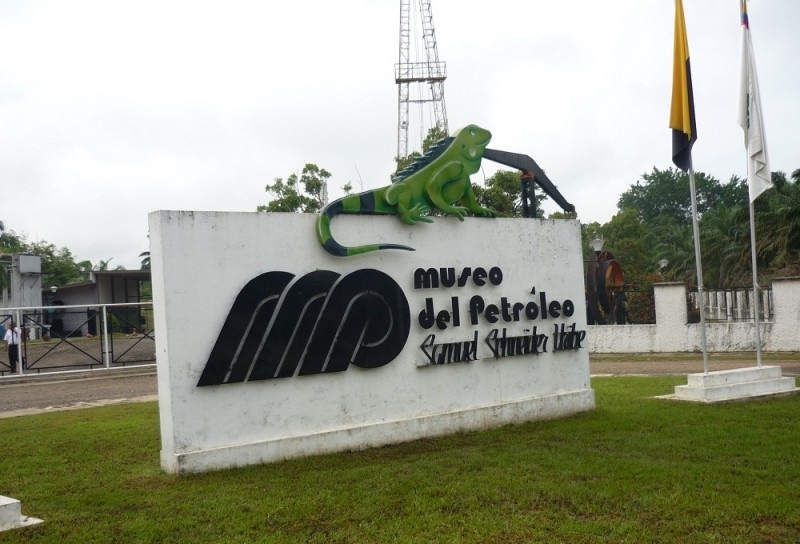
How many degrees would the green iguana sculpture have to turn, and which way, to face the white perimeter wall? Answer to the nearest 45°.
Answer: approximately 45° to its left

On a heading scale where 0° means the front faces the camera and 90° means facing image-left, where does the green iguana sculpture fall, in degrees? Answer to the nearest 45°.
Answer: approximately 270°

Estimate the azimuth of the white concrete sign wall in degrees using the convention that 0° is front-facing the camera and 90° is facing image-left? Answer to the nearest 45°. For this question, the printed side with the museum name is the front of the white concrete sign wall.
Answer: approximately 315°

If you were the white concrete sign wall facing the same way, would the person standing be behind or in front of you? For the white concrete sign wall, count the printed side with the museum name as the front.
behind

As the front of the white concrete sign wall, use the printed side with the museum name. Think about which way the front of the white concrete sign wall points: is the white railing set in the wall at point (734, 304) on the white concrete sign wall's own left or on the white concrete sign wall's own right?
on the white concrete sign wall's own left

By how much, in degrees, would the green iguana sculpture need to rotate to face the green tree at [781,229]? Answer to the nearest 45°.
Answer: approximately 45° to its left

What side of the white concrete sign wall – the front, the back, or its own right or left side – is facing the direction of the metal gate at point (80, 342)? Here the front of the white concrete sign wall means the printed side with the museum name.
back

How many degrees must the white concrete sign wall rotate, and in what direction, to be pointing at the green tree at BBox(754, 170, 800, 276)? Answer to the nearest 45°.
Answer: approximately 90° to its left

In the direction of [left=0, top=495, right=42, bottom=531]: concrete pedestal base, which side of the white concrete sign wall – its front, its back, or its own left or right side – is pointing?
right

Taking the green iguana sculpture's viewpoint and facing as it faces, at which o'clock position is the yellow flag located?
The yellow flag is roughly at 11 o'clock from the green iguana sculpture.
